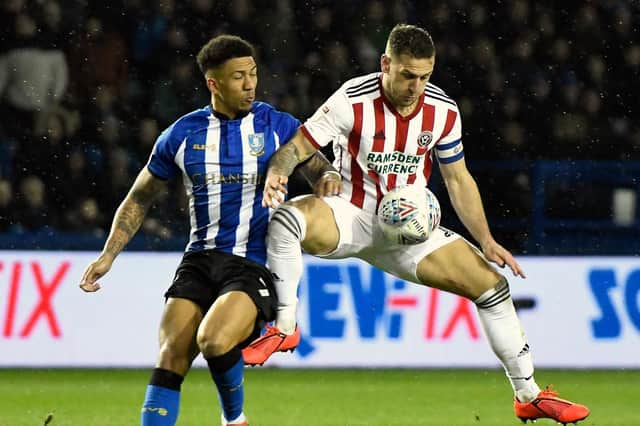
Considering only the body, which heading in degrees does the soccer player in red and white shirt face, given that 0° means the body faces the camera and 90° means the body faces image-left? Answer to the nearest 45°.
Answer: approximately 0°

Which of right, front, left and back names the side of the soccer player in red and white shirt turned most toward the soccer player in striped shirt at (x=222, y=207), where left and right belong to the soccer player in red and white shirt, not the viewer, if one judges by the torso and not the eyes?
right
